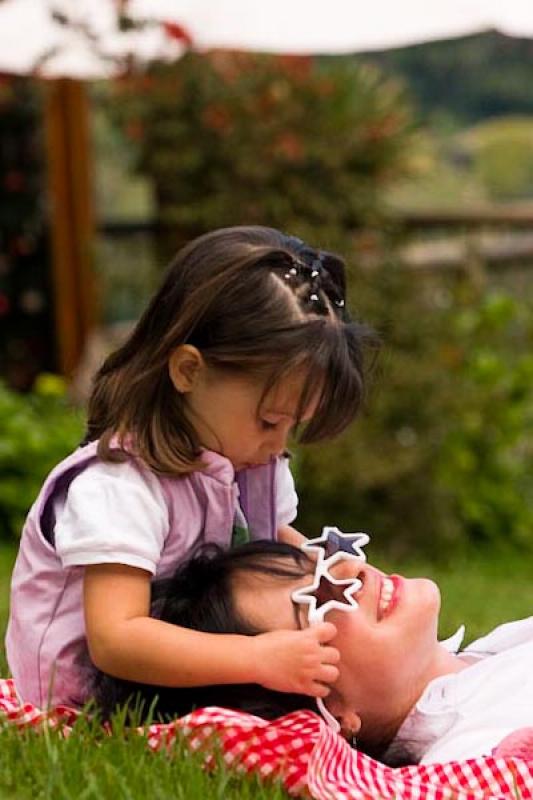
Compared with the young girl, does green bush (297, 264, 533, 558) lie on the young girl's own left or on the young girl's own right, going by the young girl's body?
on the young girl's own left

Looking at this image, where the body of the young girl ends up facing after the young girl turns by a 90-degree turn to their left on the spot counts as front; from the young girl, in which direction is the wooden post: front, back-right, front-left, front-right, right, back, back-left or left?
front-left

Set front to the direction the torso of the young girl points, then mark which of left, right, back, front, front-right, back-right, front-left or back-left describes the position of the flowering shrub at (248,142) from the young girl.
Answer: back-left

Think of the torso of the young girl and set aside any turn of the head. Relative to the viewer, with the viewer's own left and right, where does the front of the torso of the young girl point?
facing the viewer and to the right of the viewer

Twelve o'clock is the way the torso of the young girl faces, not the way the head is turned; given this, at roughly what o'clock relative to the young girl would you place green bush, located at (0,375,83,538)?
The green bush is roughly at 7 o'clock from the young girl.

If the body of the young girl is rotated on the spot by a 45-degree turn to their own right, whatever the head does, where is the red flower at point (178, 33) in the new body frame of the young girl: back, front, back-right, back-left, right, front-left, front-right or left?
back

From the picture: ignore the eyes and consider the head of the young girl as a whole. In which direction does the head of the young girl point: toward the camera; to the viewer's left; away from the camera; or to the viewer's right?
to the viewer's right
